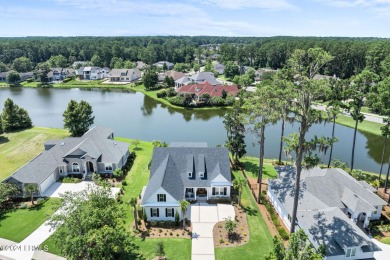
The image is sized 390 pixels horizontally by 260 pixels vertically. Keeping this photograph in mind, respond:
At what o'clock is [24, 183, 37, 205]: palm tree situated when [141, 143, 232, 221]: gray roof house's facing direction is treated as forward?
The palm tree is roughly at 3 o'clock from the gray roof house.

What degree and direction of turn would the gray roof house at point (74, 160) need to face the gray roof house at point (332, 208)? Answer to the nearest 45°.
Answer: approximately 45° to its left

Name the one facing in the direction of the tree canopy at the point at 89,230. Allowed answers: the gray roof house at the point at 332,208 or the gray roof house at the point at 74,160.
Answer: the gray roof house at the point at 74,160

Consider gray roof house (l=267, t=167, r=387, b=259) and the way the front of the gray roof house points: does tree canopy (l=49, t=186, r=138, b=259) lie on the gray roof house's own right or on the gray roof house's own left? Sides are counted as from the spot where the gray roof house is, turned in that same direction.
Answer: on the gray roof house's own right

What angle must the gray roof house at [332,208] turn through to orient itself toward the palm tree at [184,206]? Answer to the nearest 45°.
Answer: approximately 90° to its right

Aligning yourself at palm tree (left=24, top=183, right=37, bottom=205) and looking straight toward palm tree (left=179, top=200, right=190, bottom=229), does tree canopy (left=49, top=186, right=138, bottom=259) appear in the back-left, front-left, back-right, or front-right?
front-right

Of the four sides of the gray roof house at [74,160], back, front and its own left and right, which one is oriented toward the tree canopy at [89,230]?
front

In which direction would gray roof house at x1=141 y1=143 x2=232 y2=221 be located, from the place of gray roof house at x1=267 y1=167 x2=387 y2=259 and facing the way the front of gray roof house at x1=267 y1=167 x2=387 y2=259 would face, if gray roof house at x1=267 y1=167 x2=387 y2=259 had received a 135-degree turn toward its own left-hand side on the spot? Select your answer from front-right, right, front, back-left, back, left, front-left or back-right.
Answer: left

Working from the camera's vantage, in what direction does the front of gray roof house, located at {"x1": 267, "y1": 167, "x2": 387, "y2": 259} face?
facing the viewer and to the right of the viewer

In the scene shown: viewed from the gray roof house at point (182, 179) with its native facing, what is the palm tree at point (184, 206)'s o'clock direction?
The palm tree is roughly at 12 o'clock from the gray roof house.

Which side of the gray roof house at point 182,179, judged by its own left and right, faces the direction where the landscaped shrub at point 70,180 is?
right

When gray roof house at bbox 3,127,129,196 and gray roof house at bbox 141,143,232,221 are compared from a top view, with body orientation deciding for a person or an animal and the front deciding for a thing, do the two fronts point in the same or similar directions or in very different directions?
same or similar directions

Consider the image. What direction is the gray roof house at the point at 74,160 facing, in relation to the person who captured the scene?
facing the viewer

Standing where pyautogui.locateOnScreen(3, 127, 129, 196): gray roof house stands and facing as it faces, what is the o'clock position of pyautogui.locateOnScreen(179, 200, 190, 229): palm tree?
The palm tree is roughly at 11 o'clock from the gray roof house.
